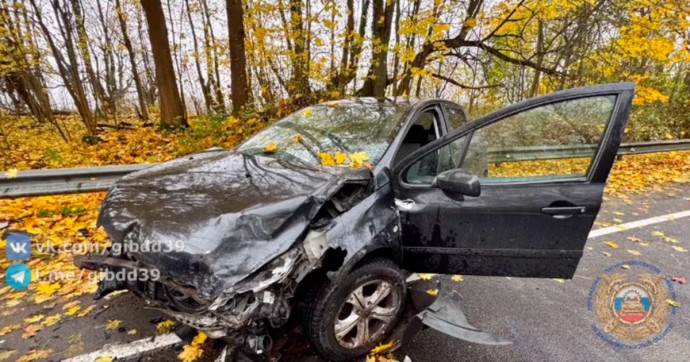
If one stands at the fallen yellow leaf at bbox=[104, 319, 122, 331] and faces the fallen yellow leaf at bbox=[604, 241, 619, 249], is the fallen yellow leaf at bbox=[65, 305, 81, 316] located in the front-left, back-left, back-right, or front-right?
back-left

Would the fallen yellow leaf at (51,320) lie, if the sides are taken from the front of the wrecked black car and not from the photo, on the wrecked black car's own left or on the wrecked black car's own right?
on the wrecked black car's own right

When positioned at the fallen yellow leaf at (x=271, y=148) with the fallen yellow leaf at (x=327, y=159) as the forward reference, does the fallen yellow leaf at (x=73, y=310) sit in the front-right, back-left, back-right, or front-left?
back-right

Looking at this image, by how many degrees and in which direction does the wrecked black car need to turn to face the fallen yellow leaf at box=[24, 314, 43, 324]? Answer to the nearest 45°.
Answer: approximately 45° to its right

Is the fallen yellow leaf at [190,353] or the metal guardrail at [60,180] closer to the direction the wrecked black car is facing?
the fallen yellow leaf

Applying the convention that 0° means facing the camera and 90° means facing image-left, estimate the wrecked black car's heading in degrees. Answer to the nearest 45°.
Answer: approximately 45°

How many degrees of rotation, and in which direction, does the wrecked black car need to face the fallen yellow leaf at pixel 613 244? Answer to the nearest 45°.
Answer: approximately 180°

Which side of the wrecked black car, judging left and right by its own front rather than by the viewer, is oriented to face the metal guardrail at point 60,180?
right

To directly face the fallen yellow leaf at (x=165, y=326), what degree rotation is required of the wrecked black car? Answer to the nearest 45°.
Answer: approximately 45° to its right
